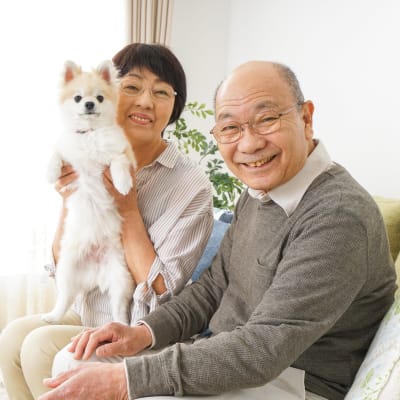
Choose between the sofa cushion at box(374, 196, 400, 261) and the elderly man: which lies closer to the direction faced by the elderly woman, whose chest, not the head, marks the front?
the elderly man

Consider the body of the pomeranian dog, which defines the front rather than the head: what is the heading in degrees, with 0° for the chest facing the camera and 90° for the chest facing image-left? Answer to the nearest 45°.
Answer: approximately 0°

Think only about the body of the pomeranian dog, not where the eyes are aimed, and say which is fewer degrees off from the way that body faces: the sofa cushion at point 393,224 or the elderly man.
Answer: the elderly man

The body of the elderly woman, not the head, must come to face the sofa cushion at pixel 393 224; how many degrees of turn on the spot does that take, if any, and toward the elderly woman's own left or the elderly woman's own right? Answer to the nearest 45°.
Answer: approximately 135° to the elderly woman's own left

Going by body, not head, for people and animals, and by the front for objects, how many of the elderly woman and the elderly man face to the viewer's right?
0

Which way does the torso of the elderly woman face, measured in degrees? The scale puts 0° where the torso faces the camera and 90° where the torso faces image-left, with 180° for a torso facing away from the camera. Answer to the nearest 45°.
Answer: approximately 45°

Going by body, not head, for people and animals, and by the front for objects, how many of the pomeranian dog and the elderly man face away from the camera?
0

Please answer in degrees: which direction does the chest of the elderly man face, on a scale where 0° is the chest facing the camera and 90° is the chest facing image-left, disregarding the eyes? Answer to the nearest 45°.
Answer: approximately 45°

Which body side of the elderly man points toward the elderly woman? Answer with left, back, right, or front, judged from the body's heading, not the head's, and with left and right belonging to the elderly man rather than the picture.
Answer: right

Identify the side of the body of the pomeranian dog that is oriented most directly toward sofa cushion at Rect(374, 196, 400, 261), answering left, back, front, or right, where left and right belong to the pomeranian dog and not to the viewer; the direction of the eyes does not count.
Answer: left

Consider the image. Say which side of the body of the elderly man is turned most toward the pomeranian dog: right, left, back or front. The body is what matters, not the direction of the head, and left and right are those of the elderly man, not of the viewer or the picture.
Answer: right

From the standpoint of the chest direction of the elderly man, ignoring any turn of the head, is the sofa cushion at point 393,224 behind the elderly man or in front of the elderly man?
behind
